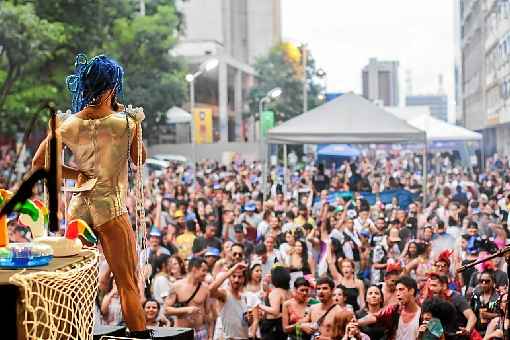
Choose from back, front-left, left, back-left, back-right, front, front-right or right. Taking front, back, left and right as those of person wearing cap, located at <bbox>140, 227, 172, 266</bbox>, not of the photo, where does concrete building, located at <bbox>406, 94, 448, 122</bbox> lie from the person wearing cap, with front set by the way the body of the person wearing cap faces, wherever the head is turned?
back-left

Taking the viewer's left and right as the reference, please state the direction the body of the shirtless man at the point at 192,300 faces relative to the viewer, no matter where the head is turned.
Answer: facing the viewer and to the right of the viewer

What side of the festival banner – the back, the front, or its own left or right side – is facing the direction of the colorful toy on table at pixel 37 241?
front

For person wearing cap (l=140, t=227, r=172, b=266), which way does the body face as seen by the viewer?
toward the camera

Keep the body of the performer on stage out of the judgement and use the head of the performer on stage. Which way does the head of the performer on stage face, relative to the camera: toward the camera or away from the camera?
away from the camera

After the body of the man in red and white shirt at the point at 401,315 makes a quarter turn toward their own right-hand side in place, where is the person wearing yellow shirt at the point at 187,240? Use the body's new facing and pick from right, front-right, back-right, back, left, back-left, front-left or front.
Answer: front

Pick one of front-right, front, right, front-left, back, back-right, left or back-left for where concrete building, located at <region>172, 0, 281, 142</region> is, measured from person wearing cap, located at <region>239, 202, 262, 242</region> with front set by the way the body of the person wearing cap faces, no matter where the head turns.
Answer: back

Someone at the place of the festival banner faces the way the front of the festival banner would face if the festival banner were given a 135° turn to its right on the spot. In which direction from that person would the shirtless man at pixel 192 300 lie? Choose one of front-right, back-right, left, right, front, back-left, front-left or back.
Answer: back-left

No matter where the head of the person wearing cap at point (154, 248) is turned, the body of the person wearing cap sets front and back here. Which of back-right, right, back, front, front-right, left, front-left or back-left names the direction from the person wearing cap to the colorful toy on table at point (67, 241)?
front

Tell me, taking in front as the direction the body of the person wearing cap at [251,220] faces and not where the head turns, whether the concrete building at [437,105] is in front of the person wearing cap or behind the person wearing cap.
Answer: behind

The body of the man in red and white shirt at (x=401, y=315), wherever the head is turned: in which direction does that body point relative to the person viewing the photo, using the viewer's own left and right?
facing the viewer and to the left of the viewer

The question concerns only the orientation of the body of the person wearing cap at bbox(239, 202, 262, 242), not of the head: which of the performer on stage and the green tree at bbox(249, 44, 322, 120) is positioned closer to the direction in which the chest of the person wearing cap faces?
the performer on stage

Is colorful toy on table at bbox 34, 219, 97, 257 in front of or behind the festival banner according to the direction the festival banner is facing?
in front

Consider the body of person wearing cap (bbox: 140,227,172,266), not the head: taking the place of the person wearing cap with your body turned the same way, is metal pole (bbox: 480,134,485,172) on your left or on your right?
on your left

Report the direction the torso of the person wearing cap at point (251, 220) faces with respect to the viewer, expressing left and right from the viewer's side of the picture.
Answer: facing the viewer

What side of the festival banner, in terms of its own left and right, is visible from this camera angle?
front

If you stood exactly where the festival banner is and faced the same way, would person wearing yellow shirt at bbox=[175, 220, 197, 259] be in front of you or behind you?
in front
